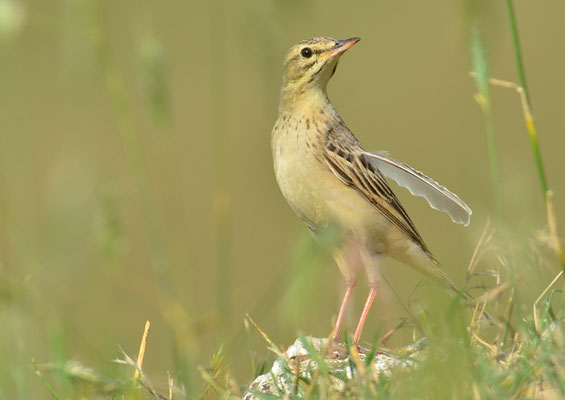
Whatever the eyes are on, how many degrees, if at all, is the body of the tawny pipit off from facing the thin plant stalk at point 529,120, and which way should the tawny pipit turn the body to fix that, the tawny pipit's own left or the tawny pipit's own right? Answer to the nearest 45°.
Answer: approximately 90° to the tawny pipit's own left

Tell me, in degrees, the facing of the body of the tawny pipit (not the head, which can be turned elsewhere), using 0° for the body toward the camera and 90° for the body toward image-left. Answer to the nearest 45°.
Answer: approximately 45°
